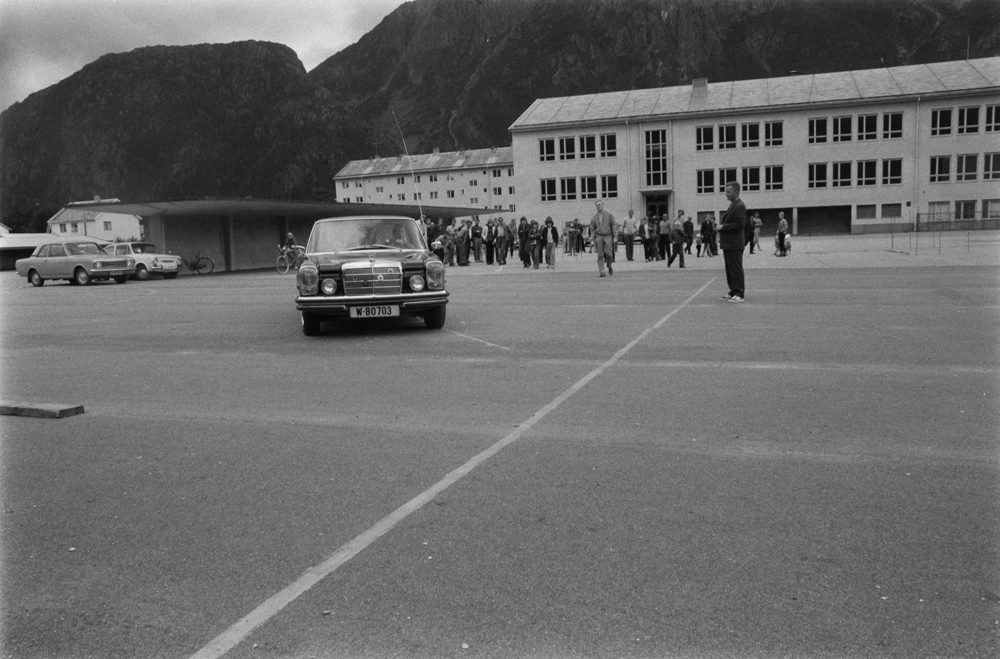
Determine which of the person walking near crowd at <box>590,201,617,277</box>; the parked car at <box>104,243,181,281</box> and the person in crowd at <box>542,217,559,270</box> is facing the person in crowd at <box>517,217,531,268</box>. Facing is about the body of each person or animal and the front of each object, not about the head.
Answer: the parked car

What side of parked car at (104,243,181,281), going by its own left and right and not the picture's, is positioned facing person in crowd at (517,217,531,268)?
front

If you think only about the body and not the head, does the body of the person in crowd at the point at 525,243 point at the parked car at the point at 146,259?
no

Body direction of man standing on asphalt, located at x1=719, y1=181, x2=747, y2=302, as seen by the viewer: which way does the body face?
to the viewer's left

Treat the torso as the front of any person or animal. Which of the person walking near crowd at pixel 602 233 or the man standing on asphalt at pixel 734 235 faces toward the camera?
the person walking near crowd

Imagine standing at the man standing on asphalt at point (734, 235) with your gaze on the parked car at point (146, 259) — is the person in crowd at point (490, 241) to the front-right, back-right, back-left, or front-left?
front-right

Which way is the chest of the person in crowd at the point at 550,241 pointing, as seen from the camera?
toward the camera

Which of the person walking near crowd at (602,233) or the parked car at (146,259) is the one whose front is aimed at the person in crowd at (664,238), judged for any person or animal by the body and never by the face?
the parked car

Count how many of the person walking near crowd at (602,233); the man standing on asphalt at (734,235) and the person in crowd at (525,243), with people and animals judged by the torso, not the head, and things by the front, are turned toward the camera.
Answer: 2

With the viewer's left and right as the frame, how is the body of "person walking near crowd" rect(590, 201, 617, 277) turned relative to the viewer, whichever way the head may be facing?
facing the viewer

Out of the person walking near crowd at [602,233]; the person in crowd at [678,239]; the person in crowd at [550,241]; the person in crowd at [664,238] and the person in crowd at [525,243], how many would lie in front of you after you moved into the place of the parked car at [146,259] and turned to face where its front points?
5

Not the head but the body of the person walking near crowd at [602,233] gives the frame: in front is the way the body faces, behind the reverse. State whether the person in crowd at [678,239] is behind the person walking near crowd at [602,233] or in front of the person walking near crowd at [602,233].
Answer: behind

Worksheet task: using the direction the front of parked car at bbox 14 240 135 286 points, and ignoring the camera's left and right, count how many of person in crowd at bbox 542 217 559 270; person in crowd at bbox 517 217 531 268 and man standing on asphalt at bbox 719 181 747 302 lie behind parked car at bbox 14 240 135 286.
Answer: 0

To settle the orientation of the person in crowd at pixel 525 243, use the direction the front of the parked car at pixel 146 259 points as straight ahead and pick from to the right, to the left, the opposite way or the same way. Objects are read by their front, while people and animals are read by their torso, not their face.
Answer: to the right

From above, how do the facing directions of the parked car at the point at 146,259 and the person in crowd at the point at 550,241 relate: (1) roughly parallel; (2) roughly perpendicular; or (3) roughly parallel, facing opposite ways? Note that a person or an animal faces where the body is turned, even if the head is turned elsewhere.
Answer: roughly perpendicular

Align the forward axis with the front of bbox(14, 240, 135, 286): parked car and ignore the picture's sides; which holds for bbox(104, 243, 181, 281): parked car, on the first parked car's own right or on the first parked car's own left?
on the first parked car's own left

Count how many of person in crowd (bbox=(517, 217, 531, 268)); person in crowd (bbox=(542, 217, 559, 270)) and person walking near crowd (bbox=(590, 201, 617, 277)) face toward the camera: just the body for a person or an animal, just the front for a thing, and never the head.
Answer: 3
